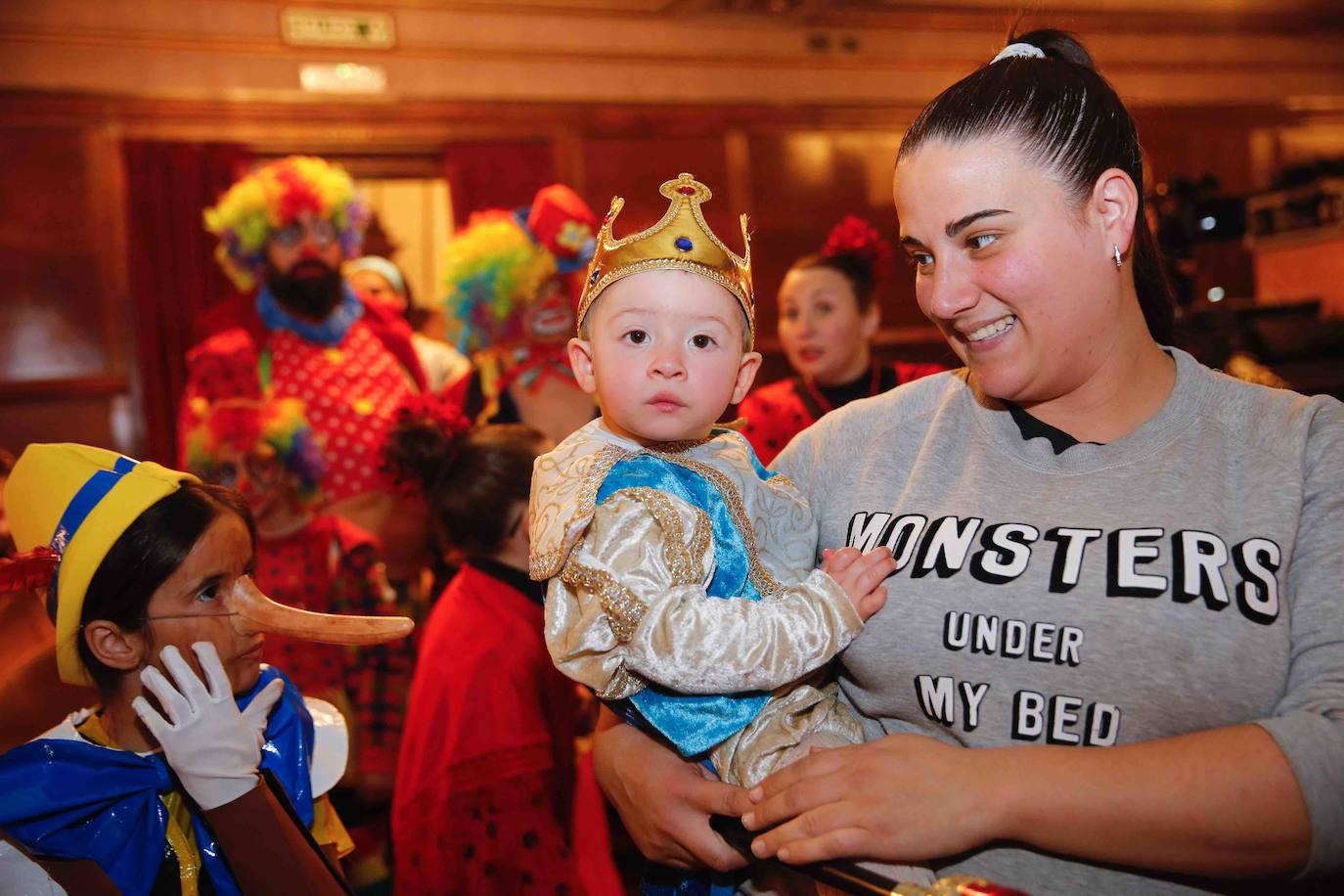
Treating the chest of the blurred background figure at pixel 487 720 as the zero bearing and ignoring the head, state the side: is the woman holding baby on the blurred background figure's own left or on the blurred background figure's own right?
on the blurred background figure's own right

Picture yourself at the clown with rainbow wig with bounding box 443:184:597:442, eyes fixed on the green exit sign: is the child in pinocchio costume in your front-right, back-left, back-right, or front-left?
back-left

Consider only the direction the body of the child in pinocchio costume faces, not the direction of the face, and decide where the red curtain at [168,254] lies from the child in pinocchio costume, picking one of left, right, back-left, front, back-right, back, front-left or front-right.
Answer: back-left

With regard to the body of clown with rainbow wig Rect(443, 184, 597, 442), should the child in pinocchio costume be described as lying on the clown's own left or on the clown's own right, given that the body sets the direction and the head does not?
on the clown's own right

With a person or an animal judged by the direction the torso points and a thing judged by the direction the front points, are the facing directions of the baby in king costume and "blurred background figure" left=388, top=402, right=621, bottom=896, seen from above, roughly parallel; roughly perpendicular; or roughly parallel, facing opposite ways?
roughly perpendicular

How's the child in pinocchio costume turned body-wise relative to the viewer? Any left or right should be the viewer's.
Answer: facing the viewer and to the right of the viewer

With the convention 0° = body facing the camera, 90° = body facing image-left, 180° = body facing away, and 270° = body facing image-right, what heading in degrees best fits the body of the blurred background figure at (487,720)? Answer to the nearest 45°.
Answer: approximately 225°

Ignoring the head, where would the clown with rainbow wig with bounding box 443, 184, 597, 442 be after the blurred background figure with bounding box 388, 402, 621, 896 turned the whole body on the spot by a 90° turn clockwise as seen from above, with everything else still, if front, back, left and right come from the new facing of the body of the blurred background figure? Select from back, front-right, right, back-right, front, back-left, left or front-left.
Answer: back-left

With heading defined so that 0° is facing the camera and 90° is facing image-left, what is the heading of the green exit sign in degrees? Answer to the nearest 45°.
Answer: approximately 0°

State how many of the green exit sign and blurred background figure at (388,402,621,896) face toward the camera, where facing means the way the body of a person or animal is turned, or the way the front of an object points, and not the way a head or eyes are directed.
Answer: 1

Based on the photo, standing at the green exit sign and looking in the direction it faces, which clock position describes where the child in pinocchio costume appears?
The child in pinocchio costume is roughly at 12 o'clock from the green exit sign.

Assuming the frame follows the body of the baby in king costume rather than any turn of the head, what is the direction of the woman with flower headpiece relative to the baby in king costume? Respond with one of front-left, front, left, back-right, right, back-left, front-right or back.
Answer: back-left

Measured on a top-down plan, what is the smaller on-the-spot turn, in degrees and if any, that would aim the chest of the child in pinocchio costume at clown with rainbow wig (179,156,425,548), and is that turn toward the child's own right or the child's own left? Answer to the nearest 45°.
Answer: approximately 135° to the child's own left
